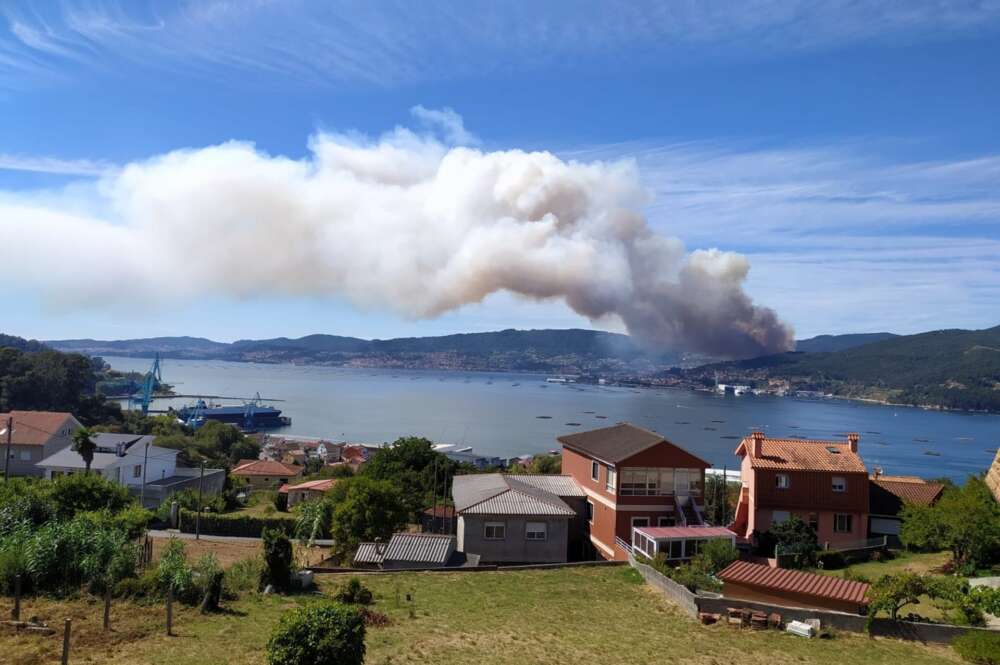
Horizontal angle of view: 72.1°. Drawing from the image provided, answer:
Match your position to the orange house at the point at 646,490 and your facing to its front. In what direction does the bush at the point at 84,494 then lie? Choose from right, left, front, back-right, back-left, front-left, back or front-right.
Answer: back-right

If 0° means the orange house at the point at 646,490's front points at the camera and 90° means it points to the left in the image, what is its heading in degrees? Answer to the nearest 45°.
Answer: approximately 315°

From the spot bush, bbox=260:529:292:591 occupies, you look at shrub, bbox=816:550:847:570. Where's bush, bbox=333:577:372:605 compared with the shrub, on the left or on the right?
right

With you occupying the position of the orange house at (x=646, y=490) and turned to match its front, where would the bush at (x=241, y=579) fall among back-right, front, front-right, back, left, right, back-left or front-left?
right

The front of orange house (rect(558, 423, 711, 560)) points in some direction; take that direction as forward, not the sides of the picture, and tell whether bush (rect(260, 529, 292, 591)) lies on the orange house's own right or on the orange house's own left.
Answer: on the orange house's own right

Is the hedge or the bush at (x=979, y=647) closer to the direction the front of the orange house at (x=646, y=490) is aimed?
the bush
